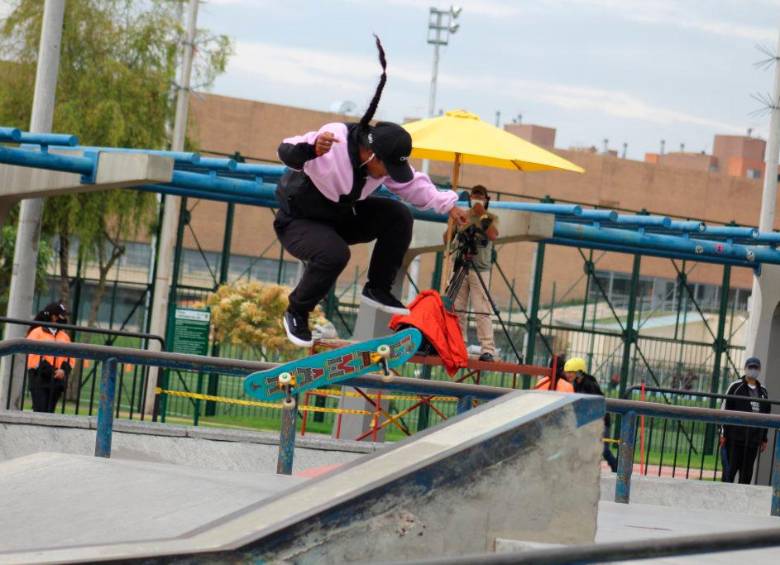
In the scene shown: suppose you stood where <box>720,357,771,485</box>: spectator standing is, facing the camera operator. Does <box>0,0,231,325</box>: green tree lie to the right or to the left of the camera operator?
right

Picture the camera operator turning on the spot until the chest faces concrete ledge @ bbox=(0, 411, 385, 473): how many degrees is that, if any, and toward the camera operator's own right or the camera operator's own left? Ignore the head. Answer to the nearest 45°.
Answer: approximately 45° to the camera operator's own right

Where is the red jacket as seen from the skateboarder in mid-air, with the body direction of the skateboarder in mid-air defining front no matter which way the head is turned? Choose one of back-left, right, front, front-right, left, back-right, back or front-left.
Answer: back-left

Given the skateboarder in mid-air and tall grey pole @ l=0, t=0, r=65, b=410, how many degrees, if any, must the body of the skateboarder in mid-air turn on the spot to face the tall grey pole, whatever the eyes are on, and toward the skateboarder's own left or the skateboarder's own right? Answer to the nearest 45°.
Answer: approximately 180°

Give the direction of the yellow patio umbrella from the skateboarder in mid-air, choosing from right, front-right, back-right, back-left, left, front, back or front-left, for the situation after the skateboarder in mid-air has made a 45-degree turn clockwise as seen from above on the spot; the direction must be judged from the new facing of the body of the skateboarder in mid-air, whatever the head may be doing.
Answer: back

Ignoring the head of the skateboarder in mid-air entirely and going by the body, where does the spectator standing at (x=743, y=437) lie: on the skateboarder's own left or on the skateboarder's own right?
on the skateboarder's own left

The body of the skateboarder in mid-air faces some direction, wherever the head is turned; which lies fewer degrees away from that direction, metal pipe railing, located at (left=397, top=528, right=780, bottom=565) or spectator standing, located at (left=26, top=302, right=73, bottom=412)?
the metal pipe railing

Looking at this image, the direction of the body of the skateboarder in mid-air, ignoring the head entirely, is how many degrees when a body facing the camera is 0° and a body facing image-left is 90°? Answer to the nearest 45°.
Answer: approximately 315°

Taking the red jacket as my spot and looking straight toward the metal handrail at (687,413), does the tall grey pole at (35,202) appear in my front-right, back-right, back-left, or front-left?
back-right

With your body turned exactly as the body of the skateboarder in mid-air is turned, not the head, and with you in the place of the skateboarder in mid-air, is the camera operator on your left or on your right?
on your left

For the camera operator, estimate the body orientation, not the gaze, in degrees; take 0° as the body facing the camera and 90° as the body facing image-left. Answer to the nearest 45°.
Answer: approximately 0°
